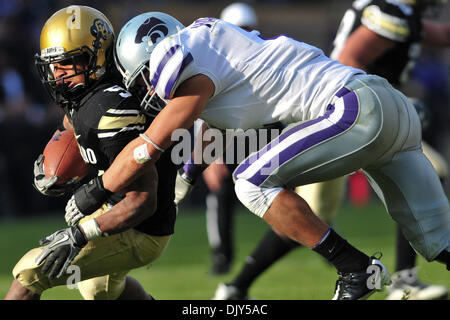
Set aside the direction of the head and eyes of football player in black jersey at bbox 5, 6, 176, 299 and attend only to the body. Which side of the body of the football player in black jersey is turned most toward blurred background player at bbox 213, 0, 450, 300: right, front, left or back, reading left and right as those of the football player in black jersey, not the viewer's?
back

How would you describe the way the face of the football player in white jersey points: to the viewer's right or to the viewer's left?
to the viewer's left

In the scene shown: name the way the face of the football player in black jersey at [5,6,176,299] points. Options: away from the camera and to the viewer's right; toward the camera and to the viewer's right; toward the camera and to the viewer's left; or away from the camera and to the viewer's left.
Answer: toward the camera and to the viewer's left

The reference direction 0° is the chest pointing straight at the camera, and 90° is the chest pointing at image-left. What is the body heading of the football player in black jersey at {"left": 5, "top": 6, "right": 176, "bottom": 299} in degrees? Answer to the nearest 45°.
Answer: approximately 45°

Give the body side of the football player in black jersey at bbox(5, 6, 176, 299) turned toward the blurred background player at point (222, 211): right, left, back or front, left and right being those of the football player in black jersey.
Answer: back
